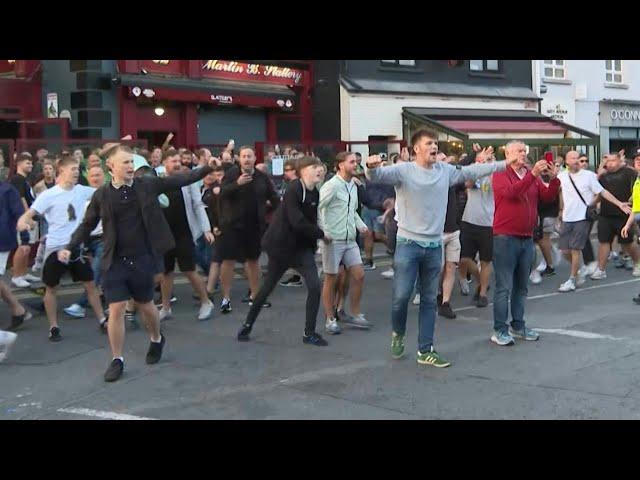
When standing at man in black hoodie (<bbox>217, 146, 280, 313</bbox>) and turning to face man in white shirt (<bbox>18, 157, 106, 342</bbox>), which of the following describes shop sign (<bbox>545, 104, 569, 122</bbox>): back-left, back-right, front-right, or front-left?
back-right

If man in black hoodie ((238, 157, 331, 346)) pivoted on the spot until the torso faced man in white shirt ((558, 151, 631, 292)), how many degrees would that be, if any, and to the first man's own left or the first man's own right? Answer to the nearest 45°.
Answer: approximately 45° to the first man's own left

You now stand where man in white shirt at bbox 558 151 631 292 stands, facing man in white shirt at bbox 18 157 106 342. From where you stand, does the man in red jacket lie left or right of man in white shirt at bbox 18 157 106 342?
left

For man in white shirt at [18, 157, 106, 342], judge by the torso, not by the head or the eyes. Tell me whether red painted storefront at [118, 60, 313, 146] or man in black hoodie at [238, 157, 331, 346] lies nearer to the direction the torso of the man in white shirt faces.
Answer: the man in black hoodie

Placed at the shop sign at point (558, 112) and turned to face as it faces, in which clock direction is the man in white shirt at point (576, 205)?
The man in white shirt is roughly at 12 o'clock from the shop sign.

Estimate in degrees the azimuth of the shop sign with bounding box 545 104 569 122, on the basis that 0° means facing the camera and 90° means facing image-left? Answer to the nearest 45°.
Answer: approximately 0°

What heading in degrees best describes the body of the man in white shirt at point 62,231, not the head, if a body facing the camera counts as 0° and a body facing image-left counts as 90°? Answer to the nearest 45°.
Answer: approximately 315°

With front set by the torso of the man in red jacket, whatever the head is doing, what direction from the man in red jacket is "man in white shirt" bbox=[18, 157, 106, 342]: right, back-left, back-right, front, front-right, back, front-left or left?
back-right

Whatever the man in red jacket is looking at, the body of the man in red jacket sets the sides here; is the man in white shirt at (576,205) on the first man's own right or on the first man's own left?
on the first man's own left
